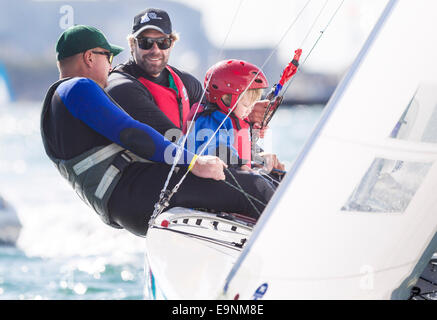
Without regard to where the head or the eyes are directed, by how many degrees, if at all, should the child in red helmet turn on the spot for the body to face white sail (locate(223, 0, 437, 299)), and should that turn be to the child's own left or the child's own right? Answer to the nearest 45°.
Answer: approximately 45° to the child's own right

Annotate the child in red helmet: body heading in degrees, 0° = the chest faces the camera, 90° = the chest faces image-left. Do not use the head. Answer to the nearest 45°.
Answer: approximately 270°

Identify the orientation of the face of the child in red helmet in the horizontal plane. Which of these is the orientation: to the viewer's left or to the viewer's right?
to the viewer's right

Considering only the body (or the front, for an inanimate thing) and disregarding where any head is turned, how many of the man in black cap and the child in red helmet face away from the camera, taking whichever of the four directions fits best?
0

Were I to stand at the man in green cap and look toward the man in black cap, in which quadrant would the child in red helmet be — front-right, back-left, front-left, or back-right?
front-right

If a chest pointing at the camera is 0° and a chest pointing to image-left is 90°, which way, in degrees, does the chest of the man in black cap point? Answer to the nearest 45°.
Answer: approximately 315°

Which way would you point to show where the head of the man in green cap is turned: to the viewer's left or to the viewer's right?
to the viewer's right

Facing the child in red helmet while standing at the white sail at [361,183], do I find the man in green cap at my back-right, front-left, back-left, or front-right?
front-left
